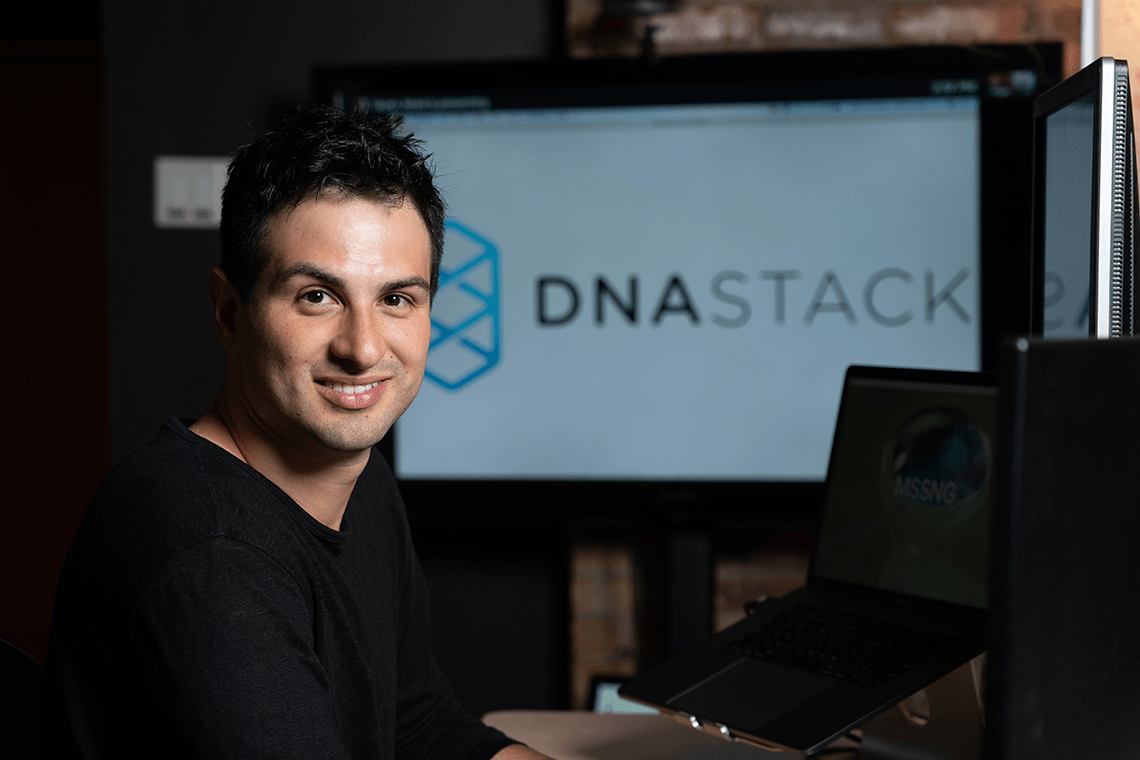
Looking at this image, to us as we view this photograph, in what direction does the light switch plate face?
facing the viewer

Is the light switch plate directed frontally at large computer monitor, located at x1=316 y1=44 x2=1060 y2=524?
no

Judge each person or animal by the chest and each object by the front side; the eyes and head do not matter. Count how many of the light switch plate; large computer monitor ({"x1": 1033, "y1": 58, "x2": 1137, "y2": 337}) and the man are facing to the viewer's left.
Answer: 1

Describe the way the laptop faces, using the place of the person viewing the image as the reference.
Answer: facing the viewer and to the left of the viewer

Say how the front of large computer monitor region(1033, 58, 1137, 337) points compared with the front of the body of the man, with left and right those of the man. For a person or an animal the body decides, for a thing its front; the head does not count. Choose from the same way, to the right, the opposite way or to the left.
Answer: the opposite way

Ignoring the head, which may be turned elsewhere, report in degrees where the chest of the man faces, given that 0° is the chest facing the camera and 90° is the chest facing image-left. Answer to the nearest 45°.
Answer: approximately 315°

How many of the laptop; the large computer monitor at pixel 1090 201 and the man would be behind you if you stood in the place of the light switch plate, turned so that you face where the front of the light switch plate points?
0

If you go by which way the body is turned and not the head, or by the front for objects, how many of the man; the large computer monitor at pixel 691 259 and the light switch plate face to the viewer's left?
0

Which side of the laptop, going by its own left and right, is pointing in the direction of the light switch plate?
right

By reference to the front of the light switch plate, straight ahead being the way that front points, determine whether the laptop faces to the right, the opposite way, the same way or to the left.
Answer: to the right

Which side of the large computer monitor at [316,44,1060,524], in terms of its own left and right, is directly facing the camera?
front

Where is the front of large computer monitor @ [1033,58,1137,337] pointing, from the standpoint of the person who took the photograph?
facing to the left of the viewer

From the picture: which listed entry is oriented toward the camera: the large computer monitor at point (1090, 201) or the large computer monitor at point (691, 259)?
the large computer monitor at point (691, 259)
